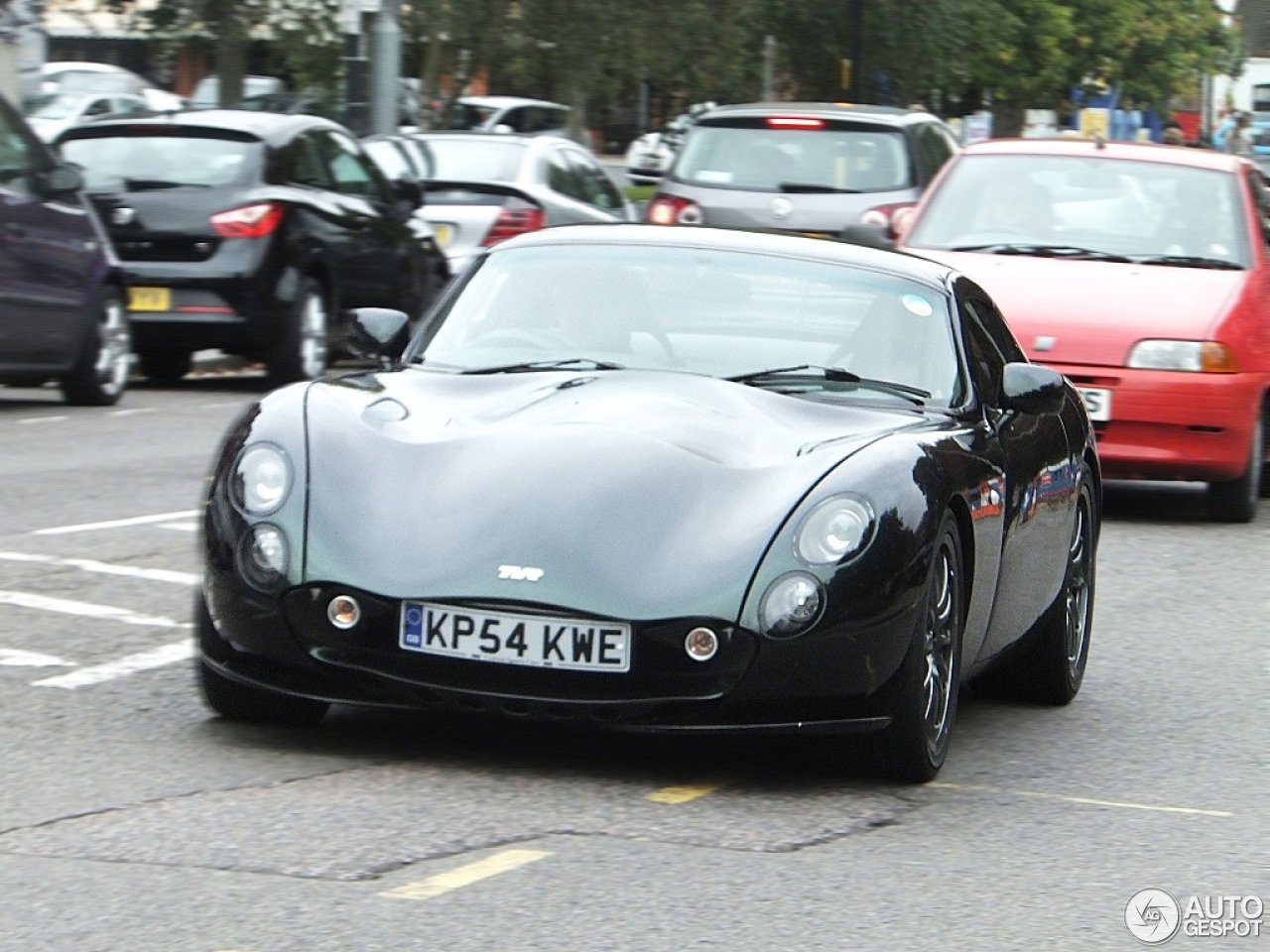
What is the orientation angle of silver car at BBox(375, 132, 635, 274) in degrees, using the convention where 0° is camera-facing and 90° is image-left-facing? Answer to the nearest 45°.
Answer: approximately 225°

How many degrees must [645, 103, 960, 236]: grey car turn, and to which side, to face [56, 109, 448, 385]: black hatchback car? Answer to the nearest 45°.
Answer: approximately 135° to its left

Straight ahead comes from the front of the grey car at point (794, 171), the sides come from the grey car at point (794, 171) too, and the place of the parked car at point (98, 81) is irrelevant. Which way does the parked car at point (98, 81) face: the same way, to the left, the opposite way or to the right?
to the right

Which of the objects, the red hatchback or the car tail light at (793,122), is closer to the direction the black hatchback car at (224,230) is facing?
the car tail light

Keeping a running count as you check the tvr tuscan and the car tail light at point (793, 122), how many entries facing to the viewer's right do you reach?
0

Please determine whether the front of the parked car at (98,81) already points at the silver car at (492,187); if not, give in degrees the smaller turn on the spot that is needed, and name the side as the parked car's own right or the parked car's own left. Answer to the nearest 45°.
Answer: approximately 90° to the parked car's own right

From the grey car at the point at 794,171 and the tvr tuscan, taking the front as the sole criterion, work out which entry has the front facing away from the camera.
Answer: the grey car

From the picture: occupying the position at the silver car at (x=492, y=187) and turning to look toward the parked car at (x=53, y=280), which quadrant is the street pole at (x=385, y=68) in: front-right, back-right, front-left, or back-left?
back-right
